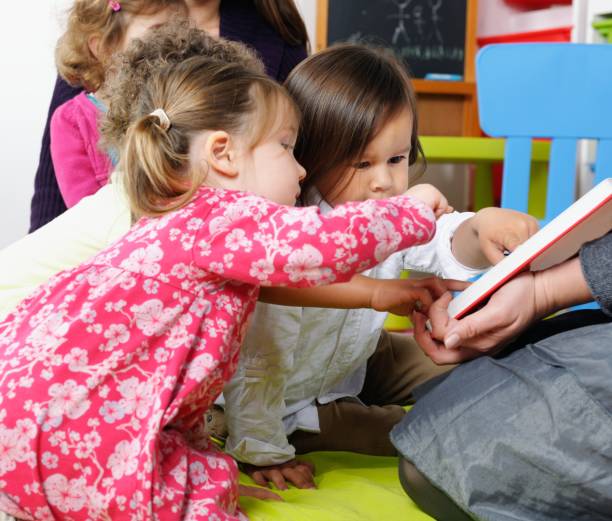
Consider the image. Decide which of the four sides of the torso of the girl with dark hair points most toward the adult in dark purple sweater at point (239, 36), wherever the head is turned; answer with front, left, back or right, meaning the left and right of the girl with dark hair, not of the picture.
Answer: back

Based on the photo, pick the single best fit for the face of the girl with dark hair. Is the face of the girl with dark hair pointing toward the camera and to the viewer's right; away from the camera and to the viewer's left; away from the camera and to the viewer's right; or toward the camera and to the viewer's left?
toward the camera and to the viewer's right

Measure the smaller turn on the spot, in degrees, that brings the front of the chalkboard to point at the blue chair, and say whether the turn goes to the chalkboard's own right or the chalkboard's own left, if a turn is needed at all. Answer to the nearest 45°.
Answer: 0° — it already faces it

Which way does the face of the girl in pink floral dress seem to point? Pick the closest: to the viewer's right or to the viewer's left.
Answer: to the viewer's right

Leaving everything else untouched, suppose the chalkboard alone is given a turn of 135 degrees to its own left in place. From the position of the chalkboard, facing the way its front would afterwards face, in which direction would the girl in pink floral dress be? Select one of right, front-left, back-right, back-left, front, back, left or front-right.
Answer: back-right

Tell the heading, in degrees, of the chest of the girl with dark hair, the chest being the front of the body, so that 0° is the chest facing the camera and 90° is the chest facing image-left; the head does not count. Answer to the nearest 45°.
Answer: approximately 315°

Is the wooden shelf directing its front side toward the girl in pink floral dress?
yes

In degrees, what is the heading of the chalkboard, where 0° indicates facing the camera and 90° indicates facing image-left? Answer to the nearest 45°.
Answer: approximately 0°
